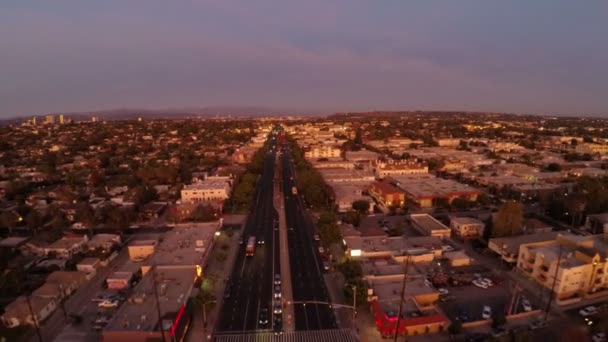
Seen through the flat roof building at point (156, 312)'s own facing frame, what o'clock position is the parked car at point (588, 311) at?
The parked car is roughly at 1 o'clock from the flat roof building.

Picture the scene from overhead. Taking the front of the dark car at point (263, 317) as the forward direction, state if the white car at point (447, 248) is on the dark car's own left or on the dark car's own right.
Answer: on the dark car's own left

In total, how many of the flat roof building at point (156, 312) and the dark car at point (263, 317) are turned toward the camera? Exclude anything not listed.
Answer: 1

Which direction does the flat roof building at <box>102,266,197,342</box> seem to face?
to the viewer's right

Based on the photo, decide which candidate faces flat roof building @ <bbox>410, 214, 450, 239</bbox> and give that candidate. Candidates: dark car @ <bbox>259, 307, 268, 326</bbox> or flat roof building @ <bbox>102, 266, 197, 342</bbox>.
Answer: flat roof building @ <bbox>102, 266, 197, 342</bbox>

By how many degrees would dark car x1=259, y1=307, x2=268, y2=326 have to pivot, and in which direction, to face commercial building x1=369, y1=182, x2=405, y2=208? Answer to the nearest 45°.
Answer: approximately 135° to its left

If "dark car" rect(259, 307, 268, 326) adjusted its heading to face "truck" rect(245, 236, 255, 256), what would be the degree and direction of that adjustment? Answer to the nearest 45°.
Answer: approximately 180°

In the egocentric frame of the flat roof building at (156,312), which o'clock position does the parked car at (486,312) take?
The parked car is roughly at 1 o'clock from the flat roof building.

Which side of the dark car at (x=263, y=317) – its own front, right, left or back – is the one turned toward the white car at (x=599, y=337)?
left

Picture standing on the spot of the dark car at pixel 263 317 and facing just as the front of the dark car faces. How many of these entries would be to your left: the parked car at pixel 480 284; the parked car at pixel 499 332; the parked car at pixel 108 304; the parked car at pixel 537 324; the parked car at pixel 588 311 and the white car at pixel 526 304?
5

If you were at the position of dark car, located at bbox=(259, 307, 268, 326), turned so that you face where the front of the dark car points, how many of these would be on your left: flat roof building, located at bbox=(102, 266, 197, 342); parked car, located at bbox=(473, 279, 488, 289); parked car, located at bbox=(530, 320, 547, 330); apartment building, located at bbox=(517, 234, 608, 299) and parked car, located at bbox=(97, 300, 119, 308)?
3

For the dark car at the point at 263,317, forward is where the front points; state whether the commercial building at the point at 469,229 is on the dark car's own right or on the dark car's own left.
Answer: on the dark car's own left

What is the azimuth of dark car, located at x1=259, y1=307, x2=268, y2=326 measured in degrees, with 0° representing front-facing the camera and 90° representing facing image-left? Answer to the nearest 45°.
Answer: approximately 0°

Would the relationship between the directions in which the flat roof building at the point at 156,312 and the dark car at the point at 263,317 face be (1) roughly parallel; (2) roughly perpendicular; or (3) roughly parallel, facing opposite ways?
roughly perpendicular
